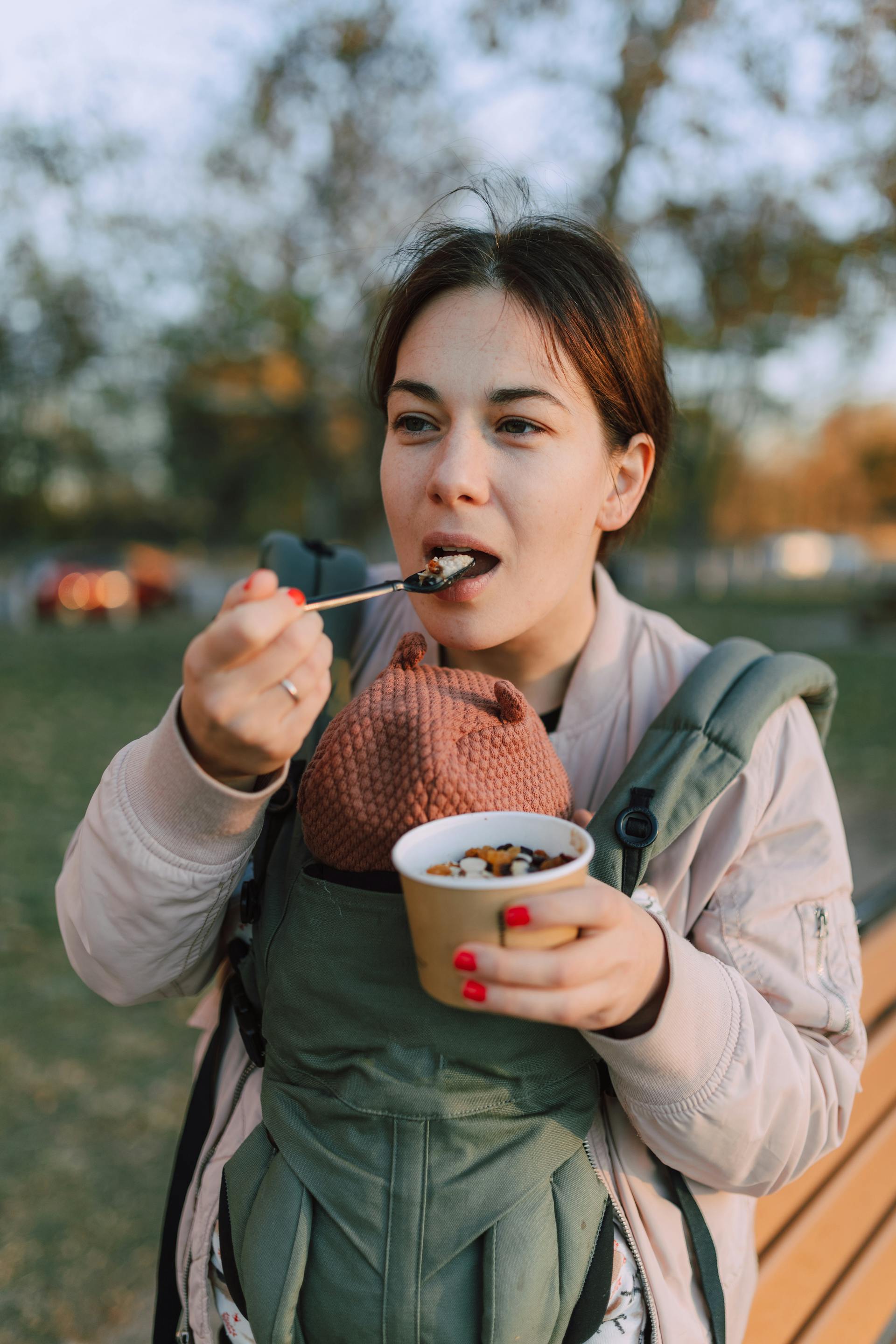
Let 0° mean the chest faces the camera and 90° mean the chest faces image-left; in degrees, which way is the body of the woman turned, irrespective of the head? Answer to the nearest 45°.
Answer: approximately 45°

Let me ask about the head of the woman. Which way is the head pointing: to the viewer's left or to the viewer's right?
to the viewer's left
